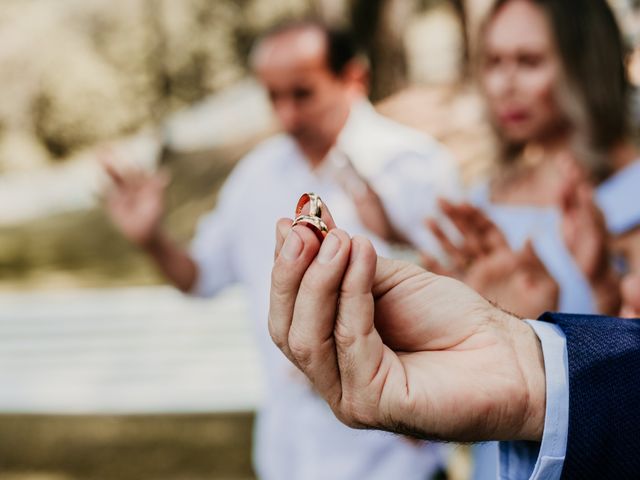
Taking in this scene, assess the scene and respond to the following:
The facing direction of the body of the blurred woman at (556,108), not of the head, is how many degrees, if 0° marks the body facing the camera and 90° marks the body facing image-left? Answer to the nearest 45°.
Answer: approximately 45°

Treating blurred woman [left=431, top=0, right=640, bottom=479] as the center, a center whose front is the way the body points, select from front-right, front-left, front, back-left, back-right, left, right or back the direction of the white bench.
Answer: right

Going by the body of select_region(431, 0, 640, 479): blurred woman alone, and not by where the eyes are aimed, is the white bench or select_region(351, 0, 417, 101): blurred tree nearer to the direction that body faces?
the white bench

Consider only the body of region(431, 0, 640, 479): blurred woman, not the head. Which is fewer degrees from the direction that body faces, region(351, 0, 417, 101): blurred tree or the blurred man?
the blurred man

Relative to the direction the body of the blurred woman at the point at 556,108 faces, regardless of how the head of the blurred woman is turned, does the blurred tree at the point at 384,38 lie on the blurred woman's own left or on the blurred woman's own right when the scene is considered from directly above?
on the blurred woman's own right
